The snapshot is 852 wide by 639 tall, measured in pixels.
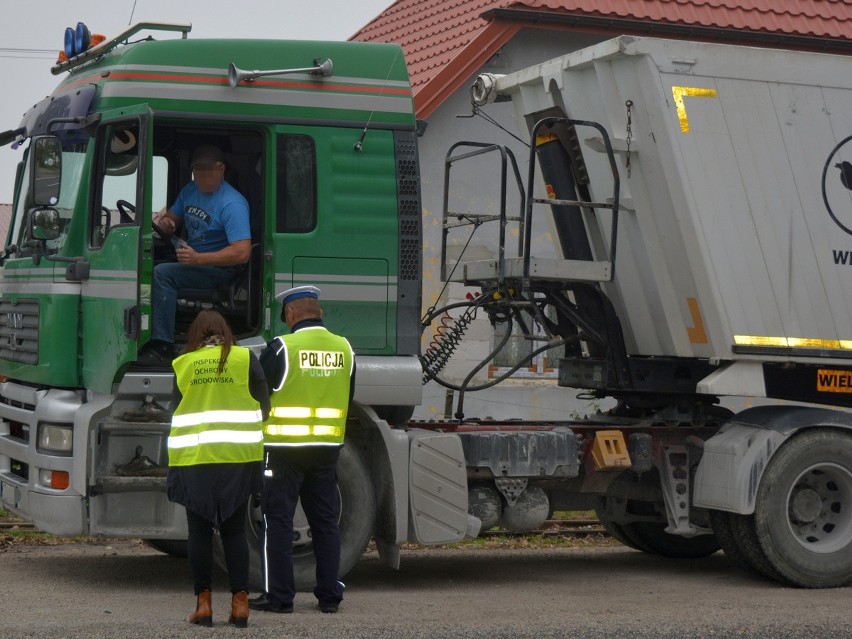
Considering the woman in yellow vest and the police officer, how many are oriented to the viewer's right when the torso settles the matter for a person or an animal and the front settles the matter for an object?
0

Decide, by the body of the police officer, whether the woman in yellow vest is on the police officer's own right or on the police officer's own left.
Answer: on the police officer's own left

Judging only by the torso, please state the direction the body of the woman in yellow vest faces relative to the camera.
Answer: away from the camera

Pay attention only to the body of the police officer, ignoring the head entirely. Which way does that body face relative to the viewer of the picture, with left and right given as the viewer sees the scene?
facing away from the viewer and to the left of the viewer

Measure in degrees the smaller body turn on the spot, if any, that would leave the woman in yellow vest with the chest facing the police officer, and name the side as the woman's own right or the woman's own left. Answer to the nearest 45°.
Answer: approximately 45° to the woman's own right

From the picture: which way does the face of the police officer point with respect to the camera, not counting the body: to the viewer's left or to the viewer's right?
to the viewer's left
